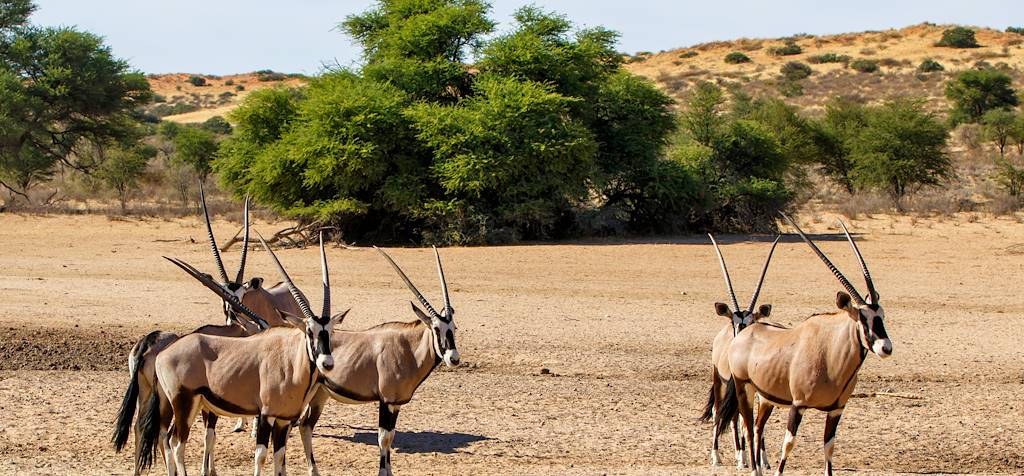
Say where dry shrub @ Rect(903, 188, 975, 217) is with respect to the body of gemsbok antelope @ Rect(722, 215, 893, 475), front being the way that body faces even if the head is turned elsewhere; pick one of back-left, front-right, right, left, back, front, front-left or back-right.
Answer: back-left

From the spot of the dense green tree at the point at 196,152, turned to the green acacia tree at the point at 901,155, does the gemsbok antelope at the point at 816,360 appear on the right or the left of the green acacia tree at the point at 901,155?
right

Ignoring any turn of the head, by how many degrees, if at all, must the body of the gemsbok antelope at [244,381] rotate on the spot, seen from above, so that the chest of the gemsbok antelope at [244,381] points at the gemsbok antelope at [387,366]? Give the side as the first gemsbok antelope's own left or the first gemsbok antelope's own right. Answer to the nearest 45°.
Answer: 0° — it already faces it

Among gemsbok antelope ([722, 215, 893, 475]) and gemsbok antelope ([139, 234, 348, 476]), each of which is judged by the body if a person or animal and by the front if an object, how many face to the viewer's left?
0

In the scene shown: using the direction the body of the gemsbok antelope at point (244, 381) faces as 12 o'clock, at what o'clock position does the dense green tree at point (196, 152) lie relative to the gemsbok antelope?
The dense green tree is roughly at 9 o'clock from the gemsbok antelope.

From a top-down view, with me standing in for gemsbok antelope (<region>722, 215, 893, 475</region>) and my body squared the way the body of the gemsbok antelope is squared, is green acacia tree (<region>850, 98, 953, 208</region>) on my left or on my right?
on my left

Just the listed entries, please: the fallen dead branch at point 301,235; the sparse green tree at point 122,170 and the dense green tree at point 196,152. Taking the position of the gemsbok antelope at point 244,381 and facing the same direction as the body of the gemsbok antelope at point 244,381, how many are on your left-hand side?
3

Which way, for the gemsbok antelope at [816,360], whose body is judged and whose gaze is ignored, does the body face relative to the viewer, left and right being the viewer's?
facing the viewer and to the right of the viewer

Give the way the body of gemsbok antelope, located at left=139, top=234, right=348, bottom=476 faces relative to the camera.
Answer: to the viewer's right

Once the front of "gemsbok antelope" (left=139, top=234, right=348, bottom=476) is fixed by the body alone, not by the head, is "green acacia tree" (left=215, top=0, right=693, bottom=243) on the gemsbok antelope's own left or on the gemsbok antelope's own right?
on the gemsbok antelope's own left

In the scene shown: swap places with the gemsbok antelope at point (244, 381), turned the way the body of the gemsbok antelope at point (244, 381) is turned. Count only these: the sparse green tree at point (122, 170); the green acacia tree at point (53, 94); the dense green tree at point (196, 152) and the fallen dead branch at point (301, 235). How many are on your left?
4

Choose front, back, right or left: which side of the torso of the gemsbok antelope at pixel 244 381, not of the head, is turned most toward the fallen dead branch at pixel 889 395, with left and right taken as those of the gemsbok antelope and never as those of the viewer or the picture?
front

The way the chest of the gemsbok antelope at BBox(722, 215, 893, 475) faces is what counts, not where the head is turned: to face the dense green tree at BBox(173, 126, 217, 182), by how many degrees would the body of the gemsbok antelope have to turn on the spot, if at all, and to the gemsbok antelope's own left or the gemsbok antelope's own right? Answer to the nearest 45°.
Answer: approximately 180°
